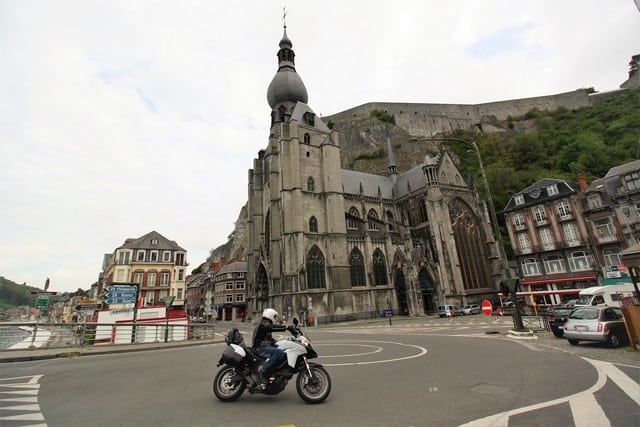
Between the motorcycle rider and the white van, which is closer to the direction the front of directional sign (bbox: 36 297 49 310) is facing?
the motorcycle rider

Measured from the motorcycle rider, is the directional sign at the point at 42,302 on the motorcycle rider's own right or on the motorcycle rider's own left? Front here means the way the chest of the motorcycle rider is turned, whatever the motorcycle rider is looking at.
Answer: on the motorcycle rider's own left

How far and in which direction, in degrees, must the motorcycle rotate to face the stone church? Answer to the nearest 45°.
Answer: approximately 90° to its left

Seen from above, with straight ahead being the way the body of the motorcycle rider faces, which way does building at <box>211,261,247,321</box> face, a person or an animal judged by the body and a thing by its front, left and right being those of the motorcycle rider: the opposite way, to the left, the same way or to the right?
to the right

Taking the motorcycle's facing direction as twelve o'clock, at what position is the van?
The van is roughly at 10 o'clock from the motorcycle.

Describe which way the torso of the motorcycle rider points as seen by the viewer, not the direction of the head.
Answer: to the viewer's right

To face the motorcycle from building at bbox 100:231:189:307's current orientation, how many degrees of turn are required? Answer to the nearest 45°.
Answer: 0° — it already faces it

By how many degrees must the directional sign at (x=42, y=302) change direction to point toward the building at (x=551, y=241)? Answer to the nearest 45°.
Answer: approximately 45° to its left

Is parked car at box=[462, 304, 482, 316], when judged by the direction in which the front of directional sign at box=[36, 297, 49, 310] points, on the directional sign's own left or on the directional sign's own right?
on the directional sign's own left
